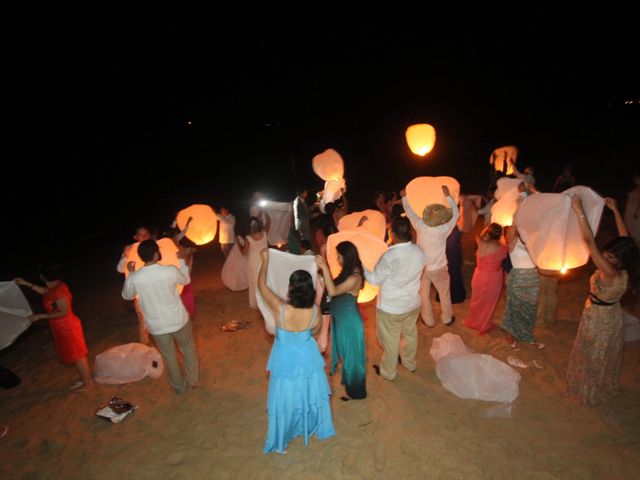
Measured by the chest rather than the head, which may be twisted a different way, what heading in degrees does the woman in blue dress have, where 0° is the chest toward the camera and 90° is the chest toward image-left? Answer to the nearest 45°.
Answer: approximately 180°

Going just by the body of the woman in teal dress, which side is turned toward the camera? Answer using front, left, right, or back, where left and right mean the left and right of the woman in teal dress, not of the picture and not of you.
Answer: left

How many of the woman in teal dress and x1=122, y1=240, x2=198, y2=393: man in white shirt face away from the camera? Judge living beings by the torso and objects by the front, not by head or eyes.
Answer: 1

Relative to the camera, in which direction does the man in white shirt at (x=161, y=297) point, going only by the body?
away from the camera

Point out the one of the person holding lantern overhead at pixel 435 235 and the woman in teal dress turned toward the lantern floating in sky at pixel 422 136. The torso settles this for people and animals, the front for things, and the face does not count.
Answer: the person holding lantern overhead

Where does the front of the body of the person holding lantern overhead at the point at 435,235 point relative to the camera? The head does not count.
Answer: away from the camera

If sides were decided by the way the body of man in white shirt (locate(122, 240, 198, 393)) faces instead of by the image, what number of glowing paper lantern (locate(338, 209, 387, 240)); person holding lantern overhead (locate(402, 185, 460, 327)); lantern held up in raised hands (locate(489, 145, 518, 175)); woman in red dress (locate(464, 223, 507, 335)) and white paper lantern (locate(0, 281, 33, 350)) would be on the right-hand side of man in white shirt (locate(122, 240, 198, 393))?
4

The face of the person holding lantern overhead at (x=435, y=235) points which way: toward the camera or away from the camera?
away from the camera

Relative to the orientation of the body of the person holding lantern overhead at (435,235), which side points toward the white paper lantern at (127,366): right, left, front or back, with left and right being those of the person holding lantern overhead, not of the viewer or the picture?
left
